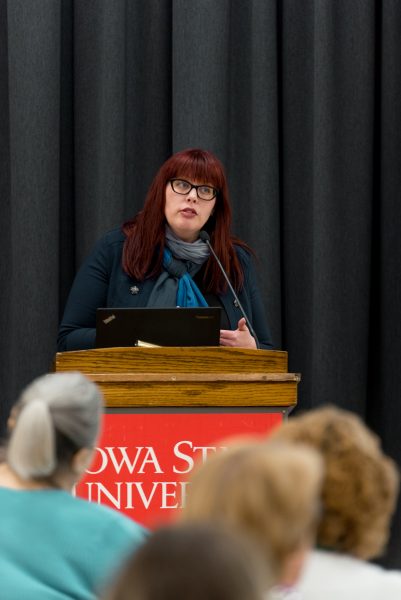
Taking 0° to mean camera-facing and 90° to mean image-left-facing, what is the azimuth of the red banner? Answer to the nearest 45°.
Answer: approximately 0°

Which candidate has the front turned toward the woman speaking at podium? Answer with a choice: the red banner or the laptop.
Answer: the laptop

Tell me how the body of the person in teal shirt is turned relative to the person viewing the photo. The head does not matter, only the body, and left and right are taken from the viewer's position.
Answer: facing away from the viewer and to the right of the viewer

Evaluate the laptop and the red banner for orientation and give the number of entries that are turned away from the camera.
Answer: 1

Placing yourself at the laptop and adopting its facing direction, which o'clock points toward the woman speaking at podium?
The woman speaking at podium is roughly at 12 o'clock from the laptop.

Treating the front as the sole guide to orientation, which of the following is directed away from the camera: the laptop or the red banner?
the laptop

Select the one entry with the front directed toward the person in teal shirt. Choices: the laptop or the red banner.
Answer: the red banner

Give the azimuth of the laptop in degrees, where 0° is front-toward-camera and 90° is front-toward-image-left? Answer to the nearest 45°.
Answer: approximately 180°

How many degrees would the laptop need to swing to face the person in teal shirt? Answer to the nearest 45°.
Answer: approximately 180°

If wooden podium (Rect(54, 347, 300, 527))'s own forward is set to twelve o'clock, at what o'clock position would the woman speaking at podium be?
The woman speaking at podium is roughly at 6 o'clock from the wooden podium.
